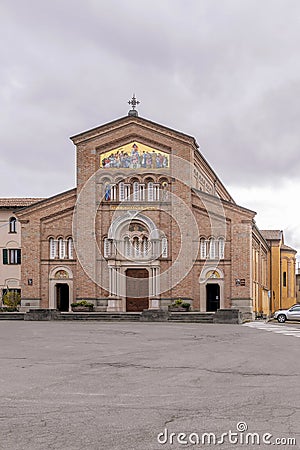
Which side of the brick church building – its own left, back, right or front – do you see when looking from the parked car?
left

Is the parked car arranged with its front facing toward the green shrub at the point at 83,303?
yes

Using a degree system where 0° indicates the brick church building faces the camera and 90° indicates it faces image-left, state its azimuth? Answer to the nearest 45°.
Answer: approximately 0°

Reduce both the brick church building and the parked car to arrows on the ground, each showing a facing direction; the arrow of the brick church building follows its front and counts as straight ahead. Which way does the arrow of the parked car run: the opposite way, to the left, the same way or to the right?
to the right

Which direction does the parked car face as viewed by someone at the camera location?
facing to the left of the viewer

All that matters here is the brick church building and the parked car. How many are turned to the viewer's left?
1

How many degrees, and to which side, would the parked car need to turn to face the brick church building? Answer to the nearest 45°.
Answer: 0° — it already faces it
